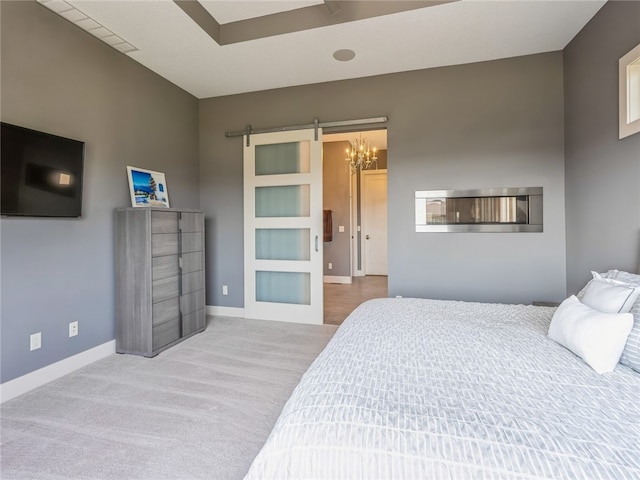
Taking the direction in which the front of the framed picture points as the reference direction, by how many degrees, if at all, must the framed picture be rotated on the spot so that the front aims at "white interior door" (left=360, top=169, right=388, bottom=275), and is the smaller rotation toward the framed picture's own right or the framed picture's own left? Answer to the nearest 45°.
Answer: approximately 90° to the framed picture's own left

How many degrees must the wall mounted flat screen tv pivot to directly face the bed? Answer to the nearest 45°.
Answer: approximately 45° to its right

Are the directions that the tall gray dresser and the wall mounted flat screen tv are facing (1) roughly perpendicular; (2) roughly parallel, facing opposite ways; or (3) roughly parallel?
roughly parallel

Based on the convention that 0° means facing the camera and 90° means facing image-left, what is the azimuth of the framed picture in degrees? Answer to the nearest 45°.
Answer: approximately 315°

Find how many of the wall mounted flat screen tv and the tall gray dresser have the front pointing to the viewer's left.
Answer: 0

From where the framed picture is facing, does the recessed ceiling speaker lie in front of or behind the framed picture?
in front

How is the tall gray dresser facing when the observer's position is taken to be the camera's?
facing the viewer and to the right of the viewer

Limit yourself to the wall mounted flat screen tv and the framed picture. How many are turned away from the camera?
0

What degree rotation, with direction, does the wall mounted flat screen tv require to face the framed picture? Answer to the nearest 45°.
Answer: approximately 90° to its left
